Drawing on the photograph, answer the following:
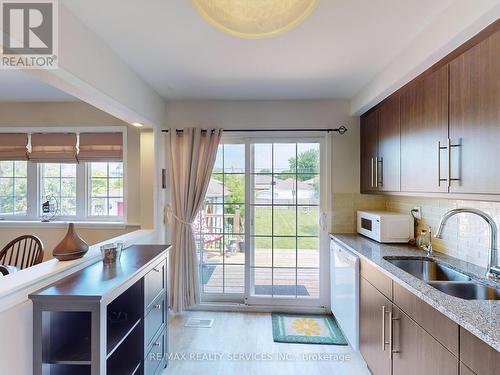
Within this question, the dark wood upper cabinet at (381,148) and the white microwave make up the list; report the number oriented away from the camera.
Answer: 0

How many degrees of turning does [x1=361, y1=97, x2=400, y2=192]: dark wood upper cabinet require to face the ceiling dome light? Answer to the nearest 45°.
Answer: approximately 45° to its left

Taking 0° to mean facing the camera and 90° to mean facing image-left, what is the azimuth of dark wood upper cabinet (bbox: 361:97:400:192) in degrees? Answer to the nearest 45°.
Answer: approximately 45°

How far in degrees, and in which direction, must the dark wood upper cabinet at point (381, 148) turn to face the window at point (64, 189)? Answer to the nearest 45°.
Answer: approximately 45° to its right

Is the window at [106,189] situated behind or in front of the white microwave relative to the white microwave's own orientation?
in front

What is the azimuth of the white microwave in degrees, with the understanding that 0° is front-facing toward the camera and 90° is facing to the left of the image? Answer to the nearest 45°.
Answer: approximately 45°

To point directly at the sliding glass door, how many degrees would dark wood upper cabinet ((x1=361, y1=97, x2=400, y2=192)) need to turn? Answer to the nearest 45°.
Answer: approximately 45° to its right

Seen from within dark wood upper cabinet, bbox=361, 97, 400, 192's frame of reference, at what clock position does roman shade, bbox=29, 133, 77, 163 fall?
The roman shade is roughly at 1 o'clock from the dark wood upper cabinet.

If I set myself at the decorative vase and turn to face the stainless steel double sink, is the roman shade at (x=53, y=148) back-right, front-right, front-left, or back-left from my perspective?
back-left

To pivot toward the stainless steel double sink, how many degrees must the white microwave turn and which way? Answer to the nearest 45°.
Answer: approximately 45° to its left

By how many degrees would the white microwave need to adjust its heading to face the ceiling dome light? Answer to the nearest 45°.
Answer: approximately 45° to its left

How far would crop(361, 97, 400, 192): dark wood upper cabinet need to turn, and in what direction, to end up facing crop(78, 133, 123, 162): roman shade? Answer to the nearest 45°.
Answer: approximately 45° to its right
